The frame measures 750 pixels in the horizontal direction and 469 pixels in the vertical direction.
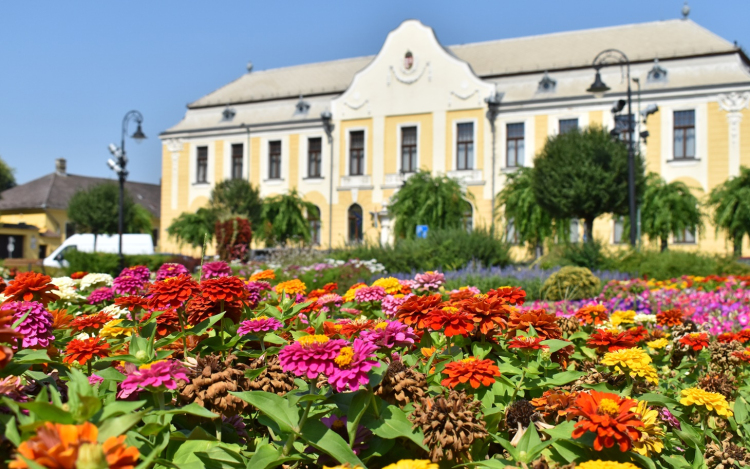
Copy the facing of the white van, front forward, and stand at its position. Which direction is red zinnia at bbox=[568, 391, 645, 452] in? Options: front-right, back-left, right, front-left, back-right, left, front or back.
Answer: left

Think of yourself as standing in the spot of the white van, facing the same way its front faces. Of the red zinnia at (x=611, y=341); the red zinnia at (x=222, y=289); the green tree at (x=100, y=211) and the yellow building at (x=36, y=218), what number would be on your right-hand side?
2

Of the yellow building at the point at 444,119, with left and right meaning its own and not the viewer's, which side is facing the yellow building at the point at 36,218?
right

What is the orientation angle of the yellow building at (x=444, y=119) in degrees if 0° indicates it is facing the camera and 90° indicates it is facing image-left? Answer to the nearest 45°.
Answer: approximately 45°

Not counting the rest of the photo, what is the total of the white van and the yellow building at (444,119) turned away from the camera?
0

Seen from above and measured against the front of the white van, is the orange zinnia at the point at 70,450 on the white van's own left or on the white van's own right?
on the white van's own left

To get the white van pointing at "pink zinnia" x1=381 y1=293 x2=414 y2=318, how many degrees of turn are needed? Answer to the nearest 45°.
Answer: approximately 90° to its left

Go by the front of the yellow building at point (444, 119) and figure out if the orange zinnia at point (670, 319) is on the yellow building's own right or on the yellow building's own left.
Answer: on the yellow building's own left

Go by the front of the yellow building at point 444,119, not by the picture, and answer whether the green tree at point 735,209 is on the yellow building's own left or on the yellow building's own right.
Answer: on the yellow building's own left

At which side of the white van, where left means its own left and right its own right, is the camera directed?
left

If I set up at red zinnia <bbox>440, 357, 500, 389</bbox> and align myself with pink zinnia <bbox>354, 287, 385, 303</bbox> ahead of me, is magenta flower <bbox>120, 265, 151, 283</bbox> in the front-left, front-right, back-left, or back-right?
front-left
